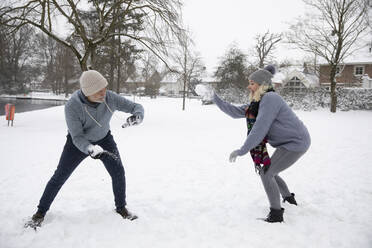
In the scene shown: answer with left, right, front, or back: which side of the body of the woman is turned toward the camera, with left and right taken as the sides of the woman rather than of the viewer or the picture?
left

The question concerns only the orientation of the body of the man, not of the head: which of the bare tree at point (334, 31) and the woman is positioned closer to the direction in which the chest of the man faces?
the woman

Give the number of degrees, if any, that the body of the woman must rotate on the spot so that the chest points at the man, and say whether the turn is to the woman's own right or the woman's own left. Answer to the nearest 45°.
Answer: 0° — they already face them

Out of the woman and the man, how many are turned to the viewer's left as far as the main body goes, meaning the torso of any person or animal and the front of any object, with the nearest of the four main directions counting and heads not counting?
1

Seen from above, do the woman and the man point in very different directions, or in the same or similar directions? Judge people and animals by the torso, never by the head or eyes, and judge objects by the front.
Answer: very different directions

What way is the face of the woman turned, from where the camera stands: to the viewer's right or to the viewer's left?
to the viewer's left

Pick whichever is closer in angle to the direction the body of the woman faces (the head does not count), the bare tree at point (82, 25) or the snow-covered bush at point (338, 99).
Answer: the bare tree

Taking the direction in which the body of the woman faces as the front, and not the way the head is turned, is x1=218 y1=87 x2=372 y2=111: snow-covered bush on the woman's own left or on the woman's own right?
on the woman's own right

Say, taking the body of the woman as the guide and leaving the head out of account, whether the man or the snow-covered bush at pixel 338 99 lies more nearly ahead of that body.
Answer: the man

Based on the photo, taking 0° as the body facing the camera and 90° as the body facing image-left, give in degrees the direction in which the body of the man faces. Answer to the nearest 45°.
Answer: approximately 315°
